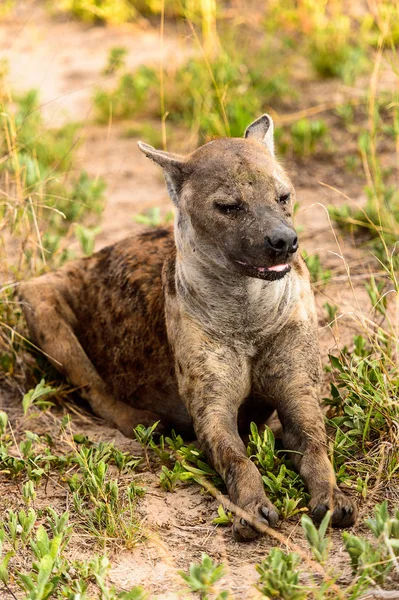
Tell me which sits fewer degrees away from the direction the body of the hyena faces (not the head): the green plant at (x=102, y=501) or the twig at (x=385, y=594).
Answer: the twig

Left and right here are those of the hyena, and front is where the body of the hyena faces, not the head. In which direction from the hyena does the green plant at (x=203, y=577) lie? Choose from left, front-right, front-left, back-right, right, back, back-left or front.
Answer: front-right

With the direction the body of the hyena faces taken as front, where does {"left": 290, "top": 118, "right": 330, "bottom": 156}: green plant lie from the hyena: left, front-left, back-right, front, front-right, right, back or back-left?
back-left

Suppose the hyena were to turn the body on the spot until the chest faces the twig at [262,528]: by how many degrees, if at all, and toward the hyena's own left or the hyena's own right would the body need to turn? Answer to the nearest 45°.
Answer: approximately 45° to the hyena's own right

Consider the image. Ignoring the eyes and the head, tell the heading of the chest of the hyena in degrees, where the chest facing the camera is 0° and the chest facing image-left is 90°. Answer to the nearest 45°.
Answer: approximately 315°

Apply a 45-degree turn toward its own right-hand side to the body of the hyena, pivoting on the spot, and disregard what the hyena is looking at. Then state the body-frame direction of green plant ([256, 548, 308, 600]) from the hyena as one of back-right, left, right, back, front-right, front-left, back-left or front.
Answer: front

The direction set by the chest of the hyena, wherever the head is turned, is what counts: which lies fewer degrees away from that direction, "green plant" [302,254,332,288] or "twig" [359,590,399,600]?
the twig

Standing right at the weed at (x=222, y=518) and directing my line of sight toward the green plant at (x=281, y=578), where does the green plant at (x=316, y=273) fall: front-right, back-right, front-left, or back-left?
back-left

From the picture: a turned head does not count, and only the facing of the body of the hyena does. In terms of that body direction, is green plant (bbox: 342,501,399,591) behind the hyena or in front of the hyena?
in front

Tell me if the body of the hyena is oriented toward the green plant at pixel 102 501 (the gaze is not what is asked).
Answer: no
